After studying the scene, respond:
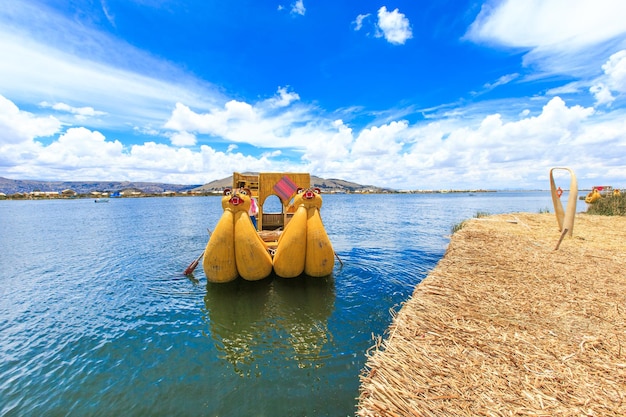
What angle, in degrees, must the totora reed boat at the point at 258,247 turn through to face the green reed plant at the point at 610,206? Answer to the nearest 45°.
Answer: approximately 90° to its left

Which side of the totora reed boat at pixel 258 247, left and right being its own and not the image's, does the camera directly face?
front
